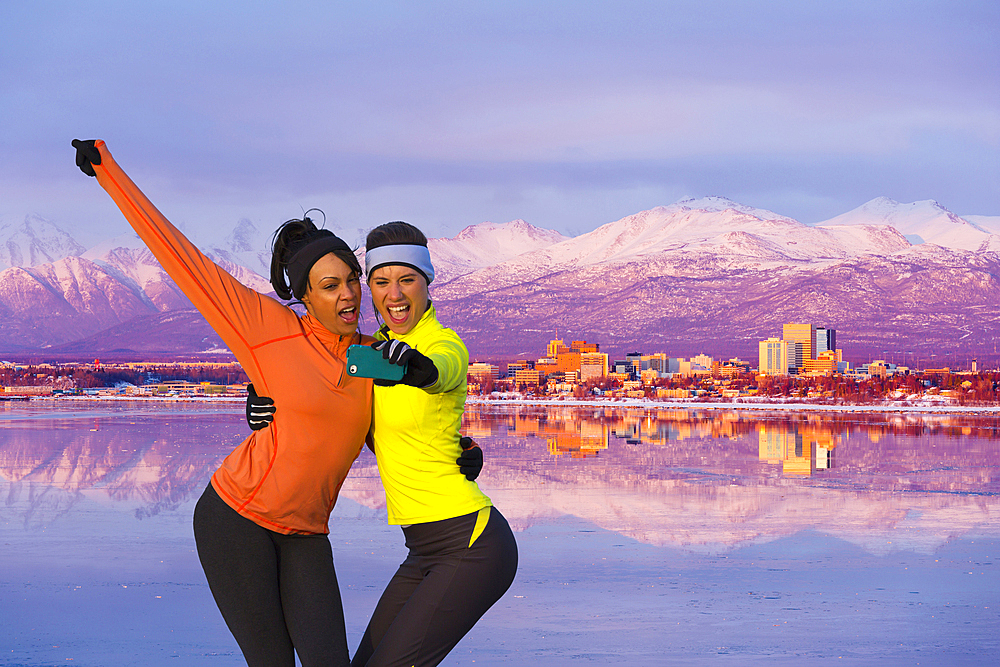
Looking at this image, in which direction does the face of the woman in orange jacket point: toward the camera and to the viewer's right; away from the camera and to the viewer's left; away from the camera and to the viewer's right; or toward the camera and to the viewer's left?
toward the camera and to the viewer's right

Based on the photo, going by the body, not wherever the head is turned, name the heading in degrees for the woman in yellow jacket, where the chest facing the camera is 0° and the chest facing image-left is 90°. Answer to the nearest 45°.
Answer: approximately 45°

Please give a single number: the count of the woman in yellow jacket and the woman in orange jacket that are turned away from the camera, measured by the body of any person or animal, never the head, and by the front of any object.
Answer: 0
